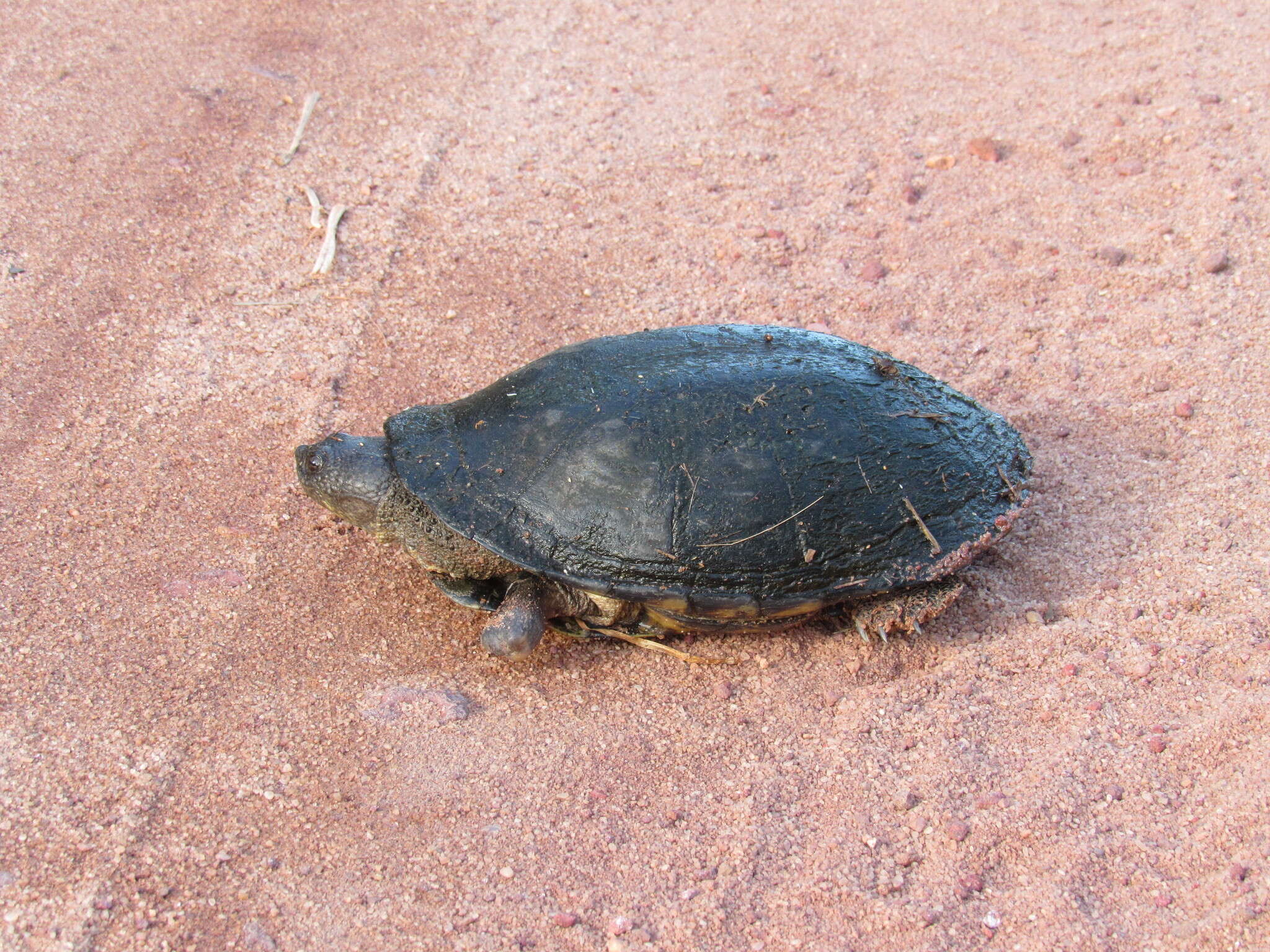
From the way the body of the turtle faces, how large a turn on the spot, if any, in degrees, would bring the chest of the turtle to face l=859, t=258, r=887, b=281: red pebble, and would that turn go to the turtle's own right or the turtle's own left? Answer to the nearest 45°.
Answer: approximately 90° to the turtle's own right

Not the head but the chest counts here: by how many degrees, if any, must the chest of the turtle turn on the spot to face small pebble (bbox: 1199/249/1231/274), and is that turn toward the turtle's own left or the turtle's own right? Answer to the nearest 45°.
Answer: approximately 135° to the turtle's own right

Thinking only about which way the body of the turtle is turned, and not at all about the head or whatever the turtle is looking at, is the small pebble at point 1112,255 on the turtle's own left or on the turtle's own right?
on the turtle's own right

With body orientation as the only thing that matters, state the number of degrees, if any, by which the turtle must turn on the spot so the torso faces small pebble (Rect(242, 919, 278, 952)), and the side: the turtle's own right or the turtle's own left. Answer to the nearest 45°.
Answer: approximately 45° to the turtle's own left

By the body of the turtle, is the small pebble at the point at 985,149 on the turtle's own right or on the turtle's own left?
on the turtle's own right

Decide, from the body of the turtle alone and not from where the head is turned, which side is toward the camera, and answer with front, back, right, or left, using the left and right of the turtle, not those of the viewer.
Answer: left

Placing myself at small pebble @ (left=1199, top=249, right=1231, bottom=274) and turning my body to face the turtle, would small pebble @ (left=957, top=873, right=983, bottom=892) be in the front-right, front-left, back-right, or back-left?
front-left

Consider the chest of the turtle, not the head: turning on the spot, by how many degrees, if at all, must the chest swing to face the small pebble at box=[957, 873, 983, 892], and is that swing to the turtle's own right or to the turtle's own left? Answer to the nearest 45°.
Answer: approximately 135° to the turtle's own left
